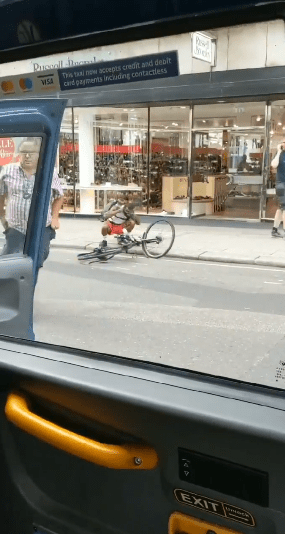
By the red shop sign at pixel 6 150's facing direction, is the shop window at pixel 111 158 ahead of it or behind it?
behind

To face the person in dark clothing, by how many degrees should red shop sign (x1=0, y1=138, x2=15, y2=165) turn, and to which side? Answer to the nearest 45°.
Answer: approximately 135° to its left

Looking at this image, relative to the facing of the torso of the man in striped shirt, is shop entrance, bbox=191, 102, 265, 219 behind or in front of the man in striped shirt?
behind

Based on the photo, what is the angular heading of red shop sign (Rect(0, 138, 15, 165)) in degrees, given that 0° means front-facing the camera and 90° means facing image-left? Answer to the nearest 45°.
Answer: approximately 0°

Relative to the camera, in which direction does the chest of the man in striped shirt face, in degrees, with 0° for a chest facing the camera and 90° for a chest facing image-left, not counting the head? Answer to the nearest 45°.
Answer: approximately 0°
